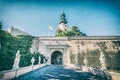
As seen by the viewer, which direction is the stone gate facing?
toward the camera
